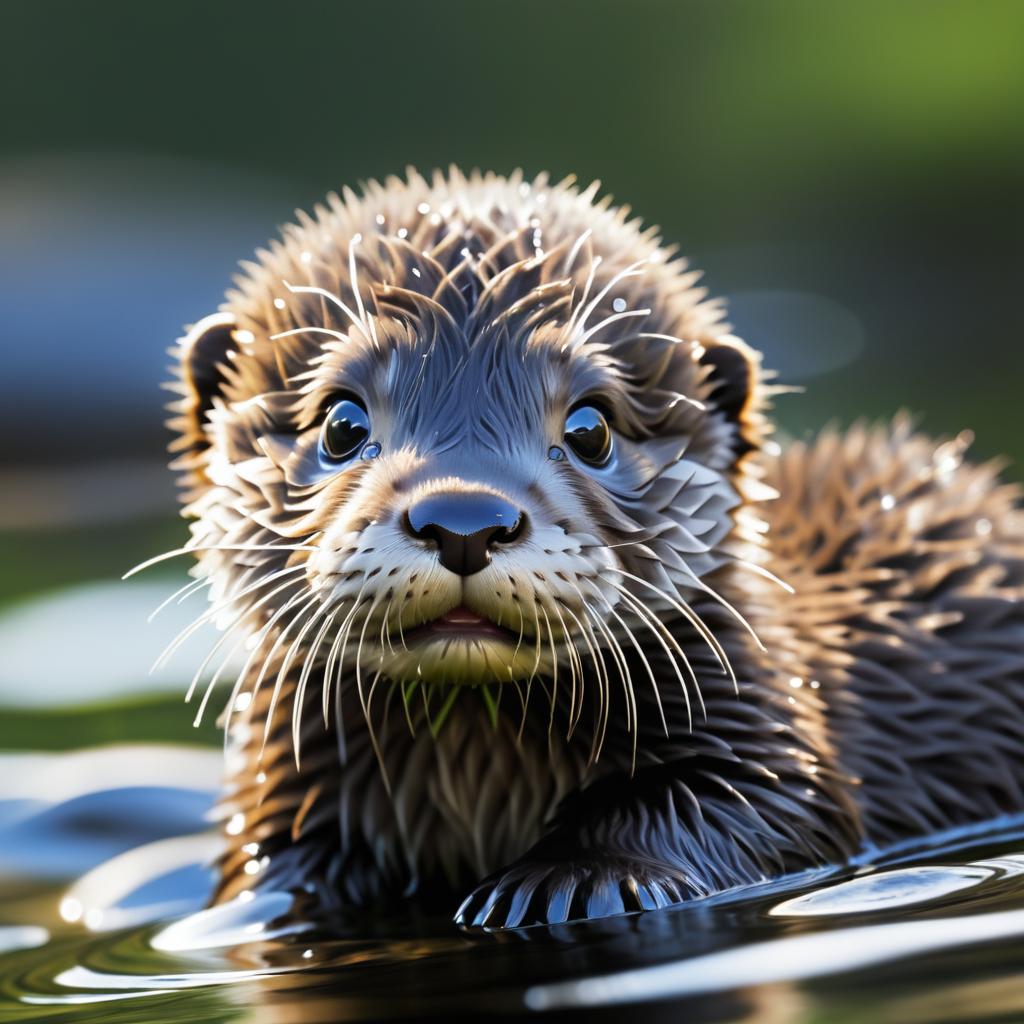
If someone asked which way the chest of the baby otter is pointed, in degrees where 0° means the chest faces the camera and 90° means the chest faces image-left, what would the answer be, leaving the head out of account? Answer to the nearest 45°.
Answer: approximately 45°
